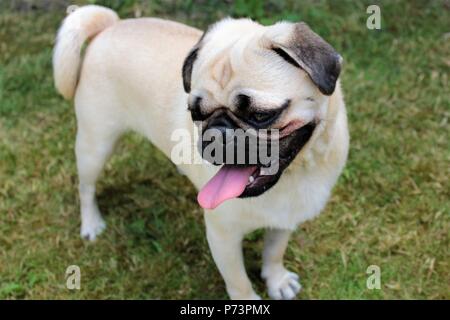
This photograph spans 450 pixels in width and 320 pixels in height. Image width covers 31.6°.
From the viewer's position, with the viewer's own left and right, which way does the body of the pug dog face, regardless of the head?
facing the viewer and to the right of the viewer
